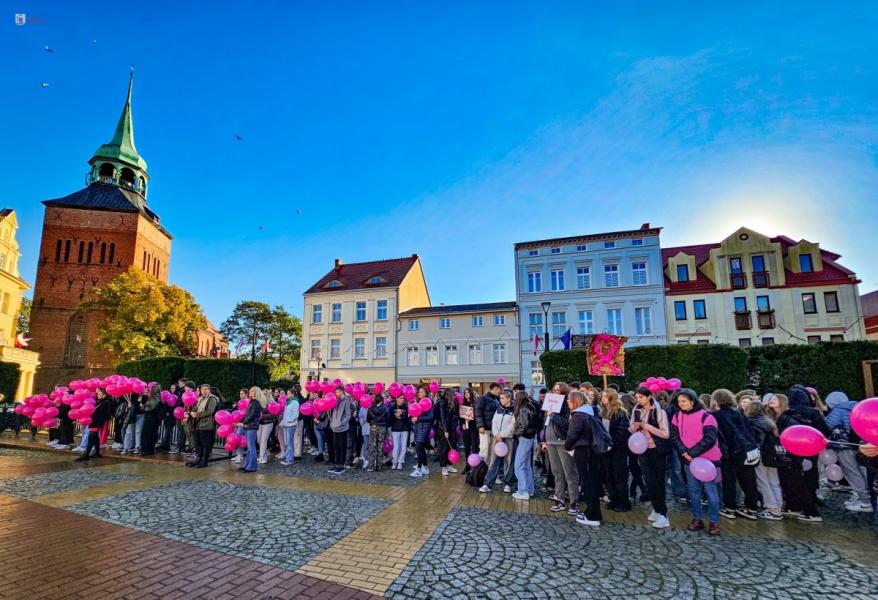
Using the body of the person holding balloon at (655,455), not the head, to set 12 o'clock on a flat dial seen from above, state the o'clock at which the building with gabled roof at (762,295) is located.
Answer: The building with gabled roof is roughly at 5 o'clock from the person holding balloon.

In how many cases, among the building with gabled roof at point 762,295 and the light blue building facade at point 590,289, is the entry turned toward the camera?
2

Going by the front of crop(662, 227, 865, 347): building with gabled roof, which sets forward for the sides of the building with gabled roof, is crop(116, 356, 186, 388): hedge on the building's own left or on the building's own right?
on the building's own right

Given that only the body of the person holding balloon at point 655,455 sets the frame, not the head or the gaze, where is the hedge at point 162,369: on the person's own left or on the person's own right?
on the person's own right

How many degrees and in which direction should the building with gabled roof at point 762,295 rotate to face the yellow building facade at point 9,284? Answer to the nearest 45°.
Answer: approximately 45° to its right

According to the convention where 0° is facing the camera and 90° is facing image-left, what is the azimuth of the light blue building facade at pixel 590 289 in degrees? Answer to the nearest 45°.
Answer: approximately 0°

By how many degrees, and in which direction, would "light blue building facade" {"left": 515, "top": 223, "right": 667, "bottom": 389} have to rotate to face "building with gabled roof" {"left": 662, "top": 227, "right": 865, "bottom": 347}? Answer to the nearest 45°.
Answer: approximately 90° to its left

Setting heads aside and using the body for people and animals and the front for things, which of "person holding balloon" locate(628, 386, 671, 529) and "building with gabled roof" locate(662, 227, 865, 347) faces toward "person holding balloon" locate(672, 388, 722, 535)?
the building with gabled roof

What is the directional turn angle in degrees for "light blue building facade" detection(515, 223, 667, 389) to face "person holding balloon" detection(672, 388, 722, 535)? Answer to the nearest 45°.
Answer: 0° — it already faces them

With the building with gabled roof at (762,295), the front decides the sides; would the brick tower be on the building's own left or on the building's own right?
on the building's own right

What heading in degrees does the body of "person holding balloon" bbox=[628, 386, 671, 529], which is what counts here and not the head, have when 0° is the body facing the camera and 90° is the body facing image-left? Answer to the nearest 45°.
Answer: approximately 45°
